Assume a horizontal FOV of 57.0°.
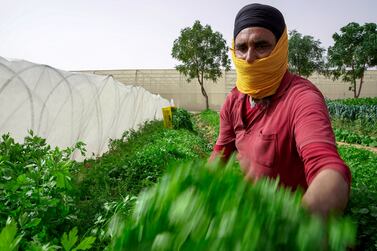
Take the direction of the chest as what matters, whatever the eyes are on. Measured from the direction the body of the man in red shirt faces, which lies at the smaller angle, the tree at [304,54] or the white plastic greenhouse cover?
the white plastic greenhouse cover

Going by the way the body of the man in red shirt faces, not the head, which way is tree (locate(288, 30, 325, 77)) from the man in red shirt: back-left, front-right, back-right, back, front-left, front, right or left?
back-right

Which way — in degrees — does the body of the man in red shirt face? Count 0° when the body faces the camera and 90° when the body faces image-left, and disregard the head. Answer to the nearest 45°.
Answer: approximately 45°

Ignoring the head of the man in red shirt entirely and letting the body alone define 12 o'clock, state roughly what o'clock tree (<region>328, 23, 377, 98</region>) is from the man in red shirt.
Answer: The tree is roughly at 5 o'clock from the man in red shirt.

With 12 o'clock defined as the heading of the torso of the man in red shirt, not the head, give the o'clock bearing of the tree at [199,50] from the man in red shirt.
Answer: The tree is roughly at 4 o'clock from the man in red shirt.

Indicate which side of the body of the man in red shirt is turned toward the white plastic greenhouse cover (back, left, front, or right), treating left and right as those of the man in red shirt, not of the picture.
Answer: right
